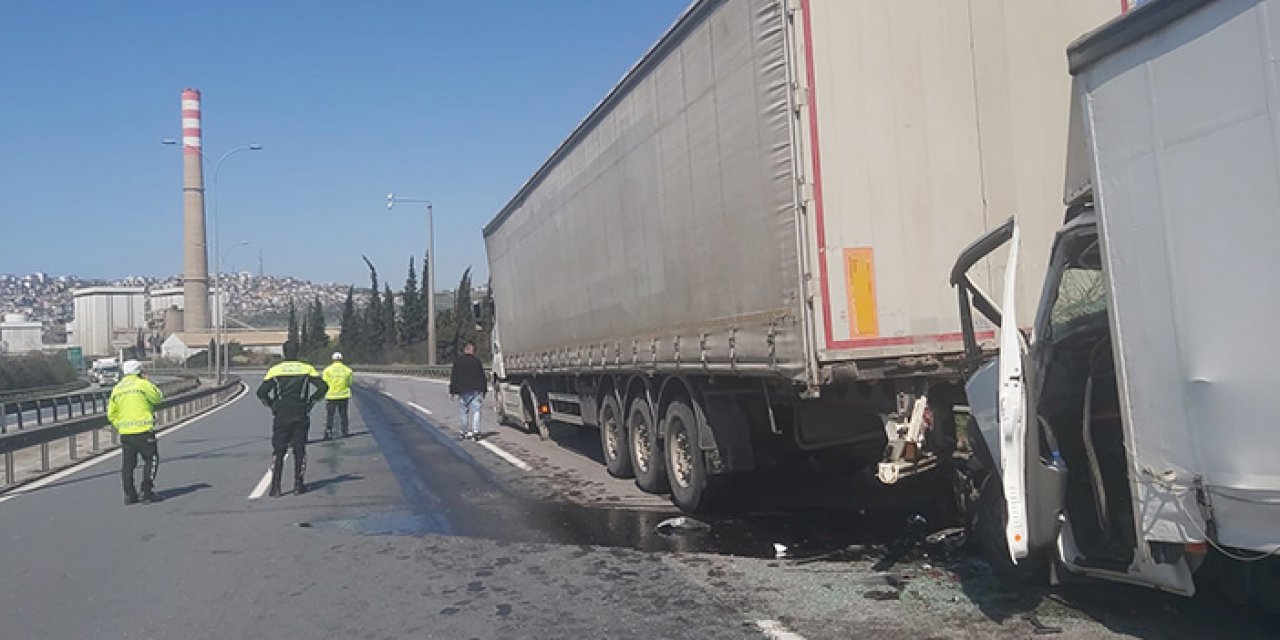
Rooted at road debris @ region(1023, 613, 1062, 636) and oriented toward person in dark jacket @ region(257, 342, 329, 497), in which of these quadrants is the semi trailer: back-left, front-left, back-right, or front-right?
front-right

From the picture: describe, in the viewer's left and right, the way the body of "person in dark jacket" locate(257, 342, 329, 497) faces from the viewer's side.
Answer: facing away from the viewer

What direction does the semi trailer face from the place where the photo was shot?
facing away from the viewer and to the left of the viewer

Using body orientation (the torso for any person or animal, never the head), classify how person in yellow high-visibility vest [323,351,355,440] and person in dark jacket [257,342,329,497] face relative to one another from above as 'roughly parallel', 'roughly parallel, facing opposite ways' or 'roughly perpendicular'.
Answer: roughly parallel

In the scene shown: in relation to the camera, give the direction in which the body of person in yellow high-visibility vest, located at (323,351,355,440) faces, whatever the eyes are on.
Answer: away from the camera
